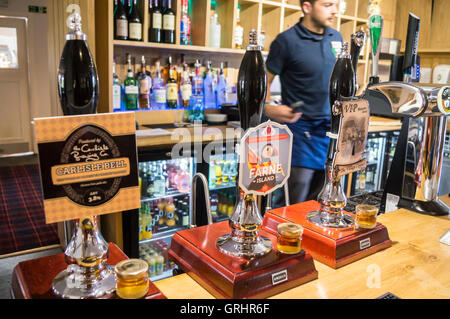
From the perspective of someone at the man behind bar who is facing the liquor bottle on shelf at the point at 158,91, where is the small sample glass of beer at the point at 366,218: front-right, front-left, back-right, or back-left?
back-left

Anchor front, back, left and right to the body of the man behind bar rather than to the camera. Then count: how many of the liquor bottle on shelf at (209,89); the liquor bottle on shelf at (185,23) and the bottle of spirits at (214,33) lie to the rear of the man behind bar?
3

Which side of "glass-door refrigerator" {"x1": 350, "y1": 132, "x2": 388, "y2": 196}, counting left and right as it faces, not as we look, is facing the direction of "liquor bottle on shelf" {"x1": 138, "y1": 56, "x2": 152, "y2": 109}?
right

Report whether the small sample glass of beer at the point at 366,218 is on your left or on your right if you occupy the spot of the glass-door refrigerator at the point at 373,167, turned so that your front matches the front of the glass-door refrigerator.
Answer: on your right
